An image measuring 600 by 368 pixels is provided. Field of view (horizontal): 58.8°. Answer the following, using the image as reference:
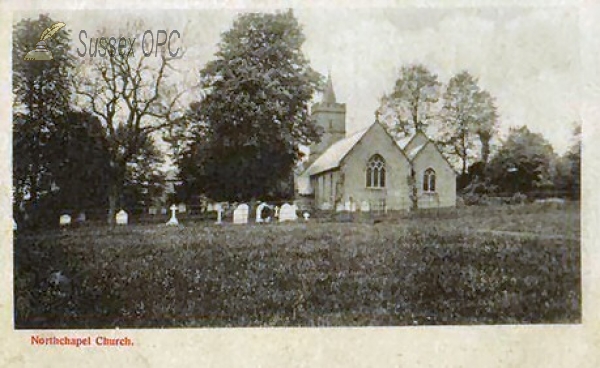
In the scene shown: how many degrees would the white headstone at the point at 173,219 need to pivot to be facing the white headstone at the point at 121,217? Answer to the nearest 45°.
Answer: approximately 90° to its right

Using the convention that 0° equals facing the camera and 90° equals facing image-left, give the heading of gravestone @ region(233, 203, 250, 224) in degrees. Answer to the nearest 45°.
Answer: approximately 0°

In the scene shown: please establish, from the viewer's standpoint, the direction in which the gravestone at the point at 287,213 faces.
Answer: facing the viewer

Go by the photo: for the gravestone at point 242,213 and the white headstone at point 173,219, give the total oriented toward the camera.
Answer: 2

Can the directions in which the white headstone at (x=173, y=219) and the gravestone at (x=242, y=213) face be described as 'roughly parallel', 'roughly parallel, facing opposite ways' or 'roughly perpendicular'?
roughly parallel

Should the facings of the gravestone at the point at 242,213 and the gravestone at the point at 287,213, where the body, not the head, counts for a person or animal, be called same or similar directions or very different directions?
same or similar directions

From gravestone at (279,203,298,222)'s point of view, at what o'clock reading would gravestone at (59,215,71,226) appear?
gravestone at (59,215,71,226) is roughly at 3 o'clock from gravestone at (279,203,298,222).

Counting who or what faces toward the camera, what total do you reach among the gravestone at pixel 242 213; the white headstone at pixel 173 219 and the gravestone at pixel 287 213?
3

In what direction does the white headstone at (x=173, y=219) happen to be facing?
toward the camera

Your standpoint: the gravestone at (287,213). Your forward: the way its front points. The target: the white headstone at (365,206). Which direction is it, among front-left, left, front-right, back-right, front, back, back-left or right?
left
